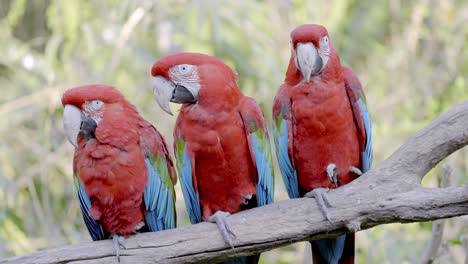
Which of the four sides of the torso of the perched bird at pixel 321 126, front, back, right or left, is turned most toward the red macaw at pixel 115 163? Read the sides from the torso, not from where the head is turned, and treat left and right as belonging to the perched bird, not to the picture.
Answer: right

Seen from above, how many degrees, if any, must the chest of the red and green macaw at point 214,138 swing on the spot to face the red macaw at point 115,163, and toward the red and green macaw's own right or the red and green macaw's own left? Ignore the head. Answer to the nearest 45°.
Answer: approximately 45° to the red and green macaw's own right

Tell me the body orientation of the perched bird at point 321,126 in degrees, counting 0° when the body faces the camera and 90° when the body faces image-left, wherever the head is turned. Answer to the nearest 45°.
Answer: approximately 0°

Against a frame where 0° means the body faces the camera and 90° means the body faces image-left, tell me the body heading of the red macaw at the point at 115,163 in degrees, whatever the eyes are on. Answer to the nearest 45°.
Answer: approximately 45°

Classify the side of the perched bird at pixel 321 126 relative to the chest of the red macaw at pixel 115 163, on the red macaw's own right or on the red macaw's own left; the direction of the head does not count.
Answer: on the red macaw's own left
